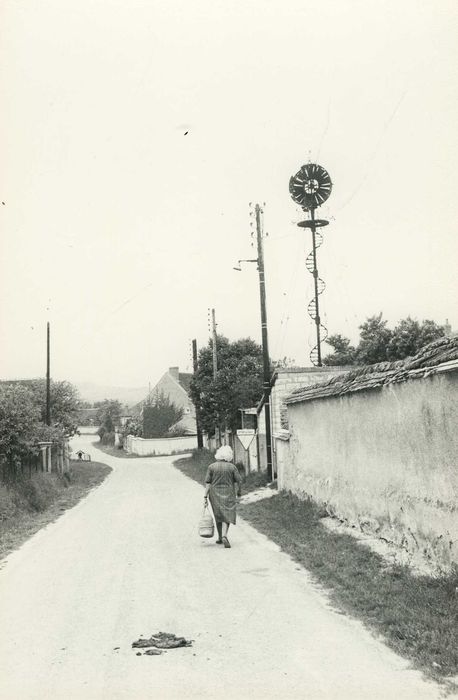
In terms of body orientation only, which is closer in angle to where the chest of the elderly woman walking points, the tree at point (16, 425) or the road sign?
the road sign

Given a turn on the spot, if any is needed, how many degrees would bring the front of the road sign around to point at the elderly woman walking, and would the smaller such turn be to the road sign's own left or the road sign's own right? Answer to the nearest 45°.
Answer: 0° — it already faces them

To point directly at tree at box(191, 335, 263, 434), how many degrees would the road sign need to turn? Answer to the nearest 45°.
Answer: approximately 180°

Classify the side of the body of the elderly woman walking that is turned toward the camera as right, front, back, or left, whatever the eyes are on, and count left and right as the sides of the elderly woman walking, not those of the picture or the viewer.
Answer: back

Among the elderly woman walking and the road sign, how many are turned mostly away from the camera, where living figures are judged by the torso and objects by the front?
1

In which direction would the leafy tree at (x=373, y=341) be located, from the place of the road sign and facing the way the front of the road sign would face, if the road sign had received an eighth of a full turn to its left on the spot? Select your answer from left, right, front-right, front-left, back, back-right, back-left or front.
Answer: left

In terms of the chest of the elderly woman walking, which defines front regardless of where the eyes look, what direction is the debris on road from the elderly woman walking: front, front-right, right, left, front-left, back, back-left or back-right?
back

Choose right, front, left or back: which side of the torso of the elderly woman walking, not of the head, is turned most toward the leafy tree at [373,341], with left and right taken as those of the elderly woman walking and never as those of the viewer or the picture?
front

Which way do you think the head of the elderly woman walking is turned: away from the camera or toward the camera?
away from the camera

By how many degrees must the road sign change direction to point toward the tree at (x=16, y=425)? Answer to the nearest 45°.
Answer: approximately 45° to its right

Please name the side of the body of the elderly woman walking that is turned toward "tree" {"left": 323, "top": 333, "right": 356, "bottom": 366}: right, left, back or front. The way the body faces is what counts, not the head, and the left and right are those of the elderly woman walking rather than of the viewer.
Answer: front

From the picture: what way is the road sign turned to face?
toward the camera

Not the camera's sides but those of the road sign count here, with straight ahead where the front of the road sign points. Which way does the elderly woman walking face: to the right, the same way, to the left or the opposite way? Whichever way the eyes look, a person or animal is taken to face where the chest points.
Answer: the opposite way

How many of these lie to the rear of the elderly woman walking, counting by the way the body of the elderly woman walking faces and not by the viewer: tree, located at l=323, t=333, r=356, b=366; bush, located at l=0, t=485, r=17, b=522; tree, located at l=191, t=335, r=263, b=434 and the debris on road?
1
